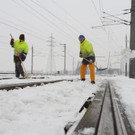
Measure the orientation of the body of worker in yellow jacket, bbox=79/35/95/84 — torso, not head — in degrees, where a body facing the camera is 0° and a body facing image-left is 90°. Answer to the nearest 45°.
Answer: approximately 45°

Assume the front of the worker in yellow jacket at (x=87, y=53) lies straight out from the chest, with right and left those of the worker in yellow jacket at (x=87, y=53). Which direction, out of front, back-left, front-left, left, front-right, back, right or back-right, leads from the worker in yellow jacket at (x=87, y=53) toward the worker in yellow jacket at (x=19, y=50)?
front-right
